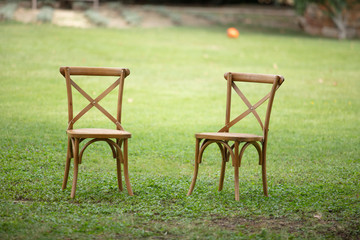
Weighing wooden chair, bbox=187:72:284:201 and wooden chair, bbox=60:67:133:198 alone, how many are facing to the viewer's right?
0

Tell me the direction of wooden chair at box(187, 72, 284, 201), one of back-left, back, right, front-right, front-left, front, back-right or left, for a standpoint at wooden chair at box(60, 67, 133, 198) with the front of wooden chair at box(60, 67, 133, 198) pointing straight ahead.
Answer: left

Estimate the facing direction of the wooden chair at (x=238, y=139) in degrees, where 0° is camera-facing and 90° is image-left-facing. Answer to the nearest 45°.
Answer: approximately 45°

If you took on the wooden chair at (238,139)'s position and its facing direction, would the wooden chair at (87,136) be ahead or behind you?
ahead

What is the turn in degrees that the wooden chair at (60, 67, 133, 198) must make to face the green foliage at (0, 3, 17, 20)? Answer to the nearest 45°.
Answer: approximately 180°

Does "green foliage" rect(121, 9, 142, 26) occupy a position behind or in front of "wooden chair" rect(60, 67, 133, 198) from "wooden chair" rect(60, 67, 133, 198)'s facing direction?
behind

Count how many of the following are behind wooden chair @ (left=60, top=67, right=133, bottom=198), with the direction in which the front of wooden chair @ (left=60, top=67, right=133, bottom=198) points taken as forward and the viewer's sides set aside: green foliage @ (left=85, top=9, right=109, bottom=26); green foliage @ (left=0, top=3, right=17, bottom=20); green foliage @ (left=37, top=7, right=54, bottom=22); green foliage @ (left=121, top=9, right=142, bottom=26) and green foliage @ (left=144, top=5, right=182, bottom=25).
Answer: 5

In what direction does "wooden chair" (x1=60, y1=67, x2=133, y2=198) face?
toward the camera

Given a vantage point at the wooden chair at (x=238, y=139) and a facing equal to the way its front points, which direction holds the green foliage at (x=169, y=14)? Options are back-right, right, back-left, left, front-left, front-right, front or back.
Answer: back-right

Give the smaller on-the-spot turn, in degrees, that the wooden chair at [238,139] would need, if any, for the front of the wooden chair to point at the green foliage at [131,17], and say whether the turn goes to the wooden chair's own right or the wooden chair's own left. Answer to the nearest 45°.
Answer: approximately 135° to the wooden chair's own right

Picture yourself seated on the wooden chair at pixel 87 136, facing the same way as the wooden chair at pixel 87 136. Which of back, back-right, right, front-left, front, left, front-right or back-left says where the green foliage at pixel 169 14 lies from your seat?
back

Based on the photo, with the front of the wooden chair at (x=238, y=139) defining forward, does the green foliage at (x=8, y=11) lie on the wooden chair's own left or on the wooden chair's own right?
on the wooden chair's own right

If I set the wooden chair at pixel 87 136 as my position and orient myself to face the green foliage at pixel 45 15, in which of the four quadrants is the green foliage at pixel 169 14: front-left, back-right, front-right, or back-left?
front-right

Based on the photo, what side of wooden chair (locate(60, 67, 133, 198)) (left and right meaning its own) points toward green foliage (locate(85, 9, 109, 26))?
back
